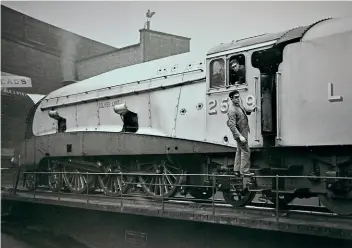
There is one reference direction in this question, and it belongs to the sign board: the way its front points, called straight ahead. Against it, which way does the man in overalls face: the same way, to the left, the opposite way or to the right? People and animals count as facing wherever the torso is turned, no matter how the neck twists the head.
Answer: the same way

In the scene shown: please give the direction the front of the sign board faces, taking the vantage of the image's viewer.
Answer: facing the viewer

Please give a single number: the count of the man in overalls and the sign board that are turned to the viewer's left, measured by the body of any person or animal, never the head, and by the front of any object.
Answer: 0

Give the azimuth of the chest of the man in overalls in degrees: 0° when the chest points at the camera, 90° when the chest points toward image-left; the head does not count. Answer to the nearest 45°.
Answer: approximately 315°

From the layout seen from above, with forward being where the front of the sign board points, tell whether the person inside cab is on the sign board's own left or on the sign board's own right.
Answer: on the sign board's own left

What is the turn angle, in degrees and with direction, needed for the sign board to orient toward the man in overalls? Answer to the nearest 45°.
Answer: approximately 45° to its left

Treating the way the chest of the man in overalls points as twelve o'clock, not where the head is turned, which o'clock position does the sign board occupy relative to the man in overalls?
The sign board is roughly at 5 o'clock from the man in overalls.
